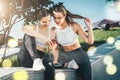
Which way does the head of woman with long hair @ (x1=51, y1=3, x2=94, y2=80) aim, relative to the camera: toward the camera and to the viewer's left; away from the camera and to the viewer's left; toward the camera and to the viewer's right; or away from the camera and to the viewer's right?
toward the camera and to the viewer's left

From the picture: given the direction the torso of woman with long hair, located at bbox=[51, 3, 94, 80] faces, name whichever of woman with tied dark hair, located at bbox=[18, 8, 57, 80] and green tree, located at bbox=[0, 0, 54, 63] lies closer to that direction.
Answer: the woman with tied dark hair

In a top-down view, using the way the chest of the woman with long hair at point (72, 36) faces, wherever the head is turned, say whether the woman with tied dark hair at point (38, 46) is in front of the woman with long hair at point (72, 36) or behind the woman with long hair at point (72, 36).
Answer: in front

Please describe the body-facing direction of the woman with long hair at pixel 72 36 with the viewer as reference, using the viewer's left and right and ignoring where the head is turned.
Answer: facing the viewer and to the left of the viewer
